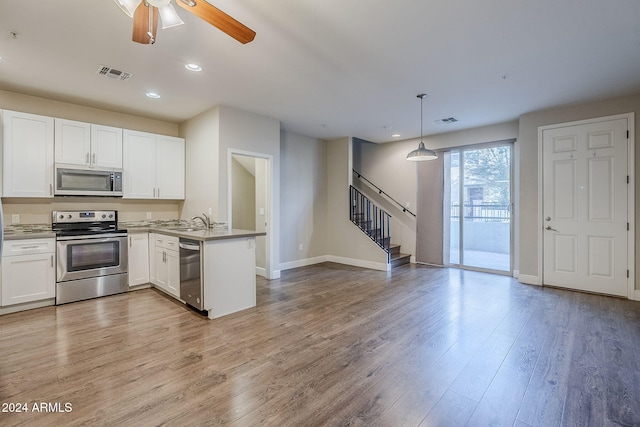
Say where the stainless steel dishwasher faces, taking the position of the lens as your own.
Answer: facing the viewer and to the left of the viewer

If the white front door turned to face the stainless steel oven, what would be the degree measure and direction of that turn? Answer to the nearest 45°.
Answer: approximately 45° to its right

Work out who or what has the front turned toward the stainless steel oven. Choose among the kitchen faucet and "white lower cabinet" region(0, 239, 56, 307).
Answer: the kitchen faucet

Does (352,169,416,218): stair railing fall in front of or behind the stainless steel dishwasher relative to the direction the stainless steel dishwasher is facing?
behind

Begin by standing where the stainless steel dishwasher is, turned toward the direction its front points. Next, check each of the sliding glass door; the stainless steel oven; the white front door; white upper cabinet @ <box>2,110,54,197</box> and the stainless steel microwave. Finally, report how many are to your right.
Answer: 3

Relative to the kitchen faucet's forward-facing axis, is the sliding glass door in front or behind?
behind

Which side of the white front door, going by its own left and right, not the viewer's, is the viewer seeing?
front

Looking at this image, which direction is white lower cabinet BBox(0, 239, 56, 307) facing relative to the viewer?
toward the camera

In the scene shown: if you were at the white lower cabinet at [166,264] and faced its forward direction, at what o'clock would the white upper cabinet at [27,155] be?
The white upper cabinet is roughly at 2 o'clock from the white lower cabinet.

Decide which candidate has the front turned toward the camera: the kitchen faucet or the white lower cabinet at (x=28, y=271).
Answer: the white lower cabinet

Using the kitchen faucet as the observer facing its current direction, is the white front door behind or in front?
behind

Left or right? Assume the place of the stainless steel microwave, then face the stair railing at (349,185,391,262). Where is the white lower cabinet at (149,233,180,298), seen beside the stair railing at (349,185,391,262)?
right

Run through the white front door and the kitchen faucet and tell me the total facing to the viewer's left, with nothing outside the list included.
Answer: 1
